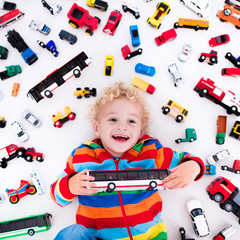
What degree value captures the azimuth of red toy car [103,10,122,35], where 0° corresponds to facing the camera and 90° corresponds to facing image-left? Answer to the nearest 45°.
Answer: approximately 45°

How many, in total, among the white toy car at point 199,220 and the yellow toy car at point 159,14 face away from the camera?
1

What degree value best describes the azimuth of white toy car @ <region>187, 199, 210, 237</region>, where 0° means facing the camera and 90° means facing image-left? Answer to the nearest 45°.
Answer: approximately 180°
